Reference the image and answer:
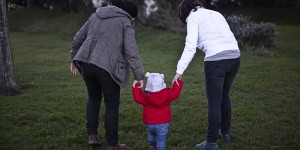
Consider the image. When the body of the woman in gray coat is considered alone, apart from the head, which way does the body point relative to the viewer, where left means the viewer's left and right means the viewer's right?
facing away from the viewer and to the right of the viewer

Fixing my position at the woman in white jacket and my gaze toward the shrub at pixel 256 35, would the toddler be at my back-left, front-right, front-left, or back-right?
back-left

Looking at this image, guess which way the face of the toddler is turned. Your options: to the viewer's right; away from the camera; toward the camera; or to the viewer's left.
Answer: away from the camera

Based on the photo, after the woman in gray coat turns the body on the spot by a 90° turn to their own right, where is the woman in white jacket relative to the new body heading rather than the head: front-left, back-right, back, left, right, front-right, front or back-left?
front-left

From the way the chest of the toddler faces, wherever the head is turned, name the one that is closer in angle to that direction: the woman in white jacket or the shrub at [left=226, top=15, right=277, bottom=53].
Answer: the shrub

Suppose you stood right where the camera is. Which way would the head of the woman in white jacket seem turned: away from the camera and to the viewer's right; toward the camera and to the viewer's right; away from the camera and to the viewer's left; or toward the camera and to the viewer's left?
away from the camera and to the viewer's left

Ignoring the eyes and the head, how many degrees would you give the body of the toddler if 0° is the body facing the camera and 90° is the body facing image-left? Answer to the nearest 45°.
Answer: approximately 180°

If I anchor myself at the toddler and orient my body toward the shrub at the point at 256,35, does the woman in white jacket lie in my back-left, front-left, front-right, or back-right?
front-right

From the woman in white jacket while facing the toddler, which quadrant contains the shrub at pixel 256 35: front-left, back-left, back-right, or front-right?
back-right

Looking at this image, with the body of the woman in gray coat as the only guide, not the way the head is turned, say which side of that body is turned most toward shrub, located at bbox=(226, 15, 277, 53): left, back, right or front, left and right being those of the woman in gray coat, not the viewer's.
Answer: front

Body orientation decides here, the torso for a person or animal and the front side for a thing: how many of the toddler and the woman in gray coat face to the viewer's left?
0

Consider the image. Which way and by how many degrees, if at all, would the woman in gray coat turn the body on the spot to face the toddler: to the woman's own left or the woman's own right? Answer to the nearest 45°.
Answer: approximately 90° to the woman's own right

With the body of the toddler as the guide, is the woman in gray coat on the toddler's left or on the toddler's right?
on the toddler's left

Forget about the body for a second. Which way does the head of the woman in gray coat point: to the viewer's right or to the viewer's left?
to the viewer's right

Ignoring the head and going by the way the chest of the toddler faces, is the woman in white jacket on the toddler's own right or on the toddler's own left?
on the toddler's own right
